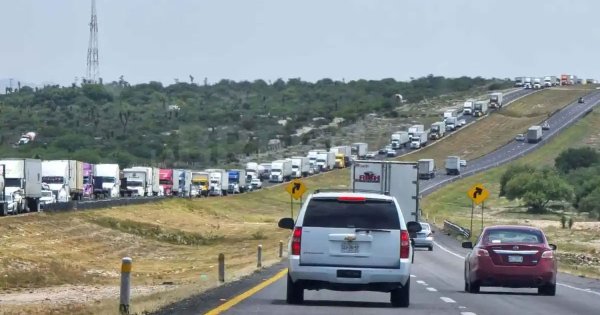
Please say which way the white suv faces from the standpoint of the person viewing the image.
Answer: facing away from the viewer

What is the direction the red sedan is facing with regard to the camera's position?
facing away from the viewer

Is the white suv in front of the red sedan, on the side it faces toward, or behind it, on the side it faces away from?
behind

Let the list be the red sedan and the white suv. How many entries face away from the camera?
2

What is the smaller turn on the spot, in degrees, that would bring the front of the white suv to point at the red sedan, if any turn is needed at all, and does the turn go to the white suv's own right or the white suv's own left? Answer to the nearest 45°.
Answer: approximately 45° to the white suv's own right
